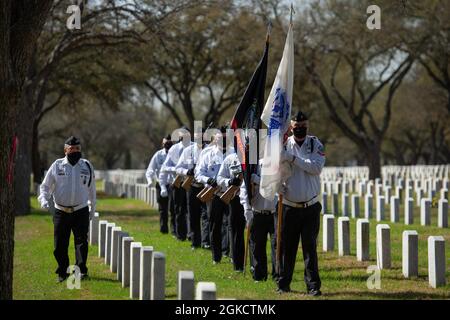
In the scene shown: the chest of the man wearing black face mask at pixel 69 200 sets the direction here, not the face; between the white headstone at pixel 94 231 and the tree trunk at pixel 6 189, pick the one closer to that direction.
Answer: the tree trunk

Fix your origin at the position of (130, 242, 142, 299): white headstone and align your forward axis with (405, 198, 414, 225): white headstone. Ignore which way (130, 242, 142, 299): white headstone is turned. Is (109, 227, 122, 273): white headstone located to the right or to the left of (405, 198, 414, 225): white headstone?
left

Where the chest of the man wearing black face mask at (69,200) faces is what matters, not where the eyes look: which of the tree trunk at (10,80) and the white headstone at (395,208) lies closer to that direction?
the tree trunk

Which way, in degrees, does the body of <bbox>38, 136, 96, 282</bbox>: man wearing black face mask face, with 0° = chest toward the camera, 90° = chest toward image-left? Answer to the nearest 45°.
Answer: approximately 0°

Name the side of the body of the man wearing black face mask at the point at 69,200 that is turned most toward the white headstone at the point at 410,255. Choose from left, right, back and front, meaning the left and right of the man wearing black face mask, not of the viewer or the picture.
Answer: left

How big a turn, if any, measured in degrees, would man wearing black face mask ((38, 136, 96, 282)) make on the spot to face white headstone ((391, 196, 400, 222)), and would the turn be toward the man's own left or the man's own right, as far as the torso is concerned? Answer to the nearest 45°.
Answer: approximately 135° to the man's own left

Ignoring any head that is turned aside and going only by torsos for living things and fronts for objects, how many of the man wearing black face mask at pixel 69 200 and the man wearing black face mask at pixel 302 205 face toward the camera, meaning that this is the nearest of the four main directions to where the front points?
2
